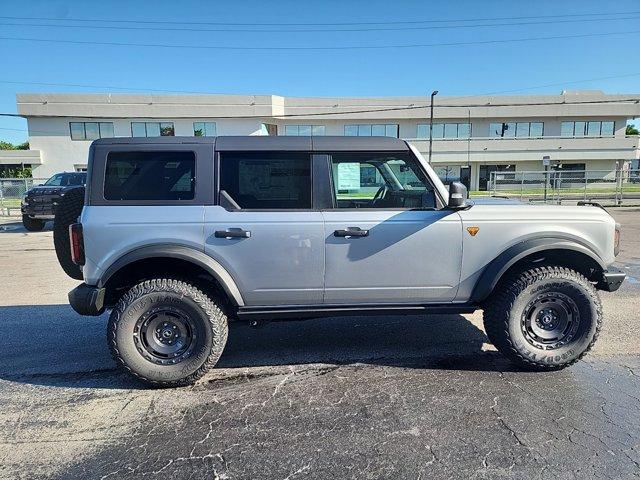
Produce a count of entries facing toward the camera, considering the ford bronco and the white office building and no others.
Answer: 1

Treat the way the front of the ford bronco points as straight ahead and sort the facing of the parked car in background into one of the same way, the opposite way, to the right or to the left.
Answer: to the right

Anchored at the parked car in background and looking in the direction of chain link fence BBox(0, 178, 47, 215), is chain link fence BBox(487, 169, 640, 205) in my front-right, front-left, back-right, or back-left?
back-right

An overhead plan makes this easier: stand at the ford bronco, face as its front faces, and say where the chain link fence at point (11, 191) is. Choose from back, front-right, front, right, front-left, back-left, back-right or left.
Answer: back-left

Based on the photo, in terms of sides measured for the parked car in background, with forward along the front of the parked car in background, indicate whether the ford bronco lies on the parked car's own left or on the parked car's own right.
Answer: on the parked car's own left

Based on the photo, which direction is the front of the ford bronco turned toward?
to the viewer's right

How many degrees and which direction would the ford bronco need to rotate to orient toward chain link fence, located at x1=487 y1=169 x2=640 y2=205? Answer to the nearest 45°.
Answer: approximately 45° to its left

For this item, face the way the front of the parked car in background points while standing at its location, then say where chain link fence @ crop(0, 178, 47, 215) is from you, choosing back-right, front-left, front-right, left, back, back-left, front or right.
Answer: back-right

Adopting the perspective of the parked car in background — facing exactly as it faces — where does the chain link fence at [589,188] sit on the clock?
The chain link fence is roughly at 8 o'clock from the parked car in background.

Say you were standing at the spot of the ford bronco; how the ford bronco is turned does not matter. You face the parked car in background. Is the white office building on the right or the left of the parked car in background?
right

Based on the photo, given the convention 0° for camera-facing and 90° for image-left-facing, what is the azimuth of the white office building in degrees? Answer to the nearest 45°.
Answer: approximately 0°
